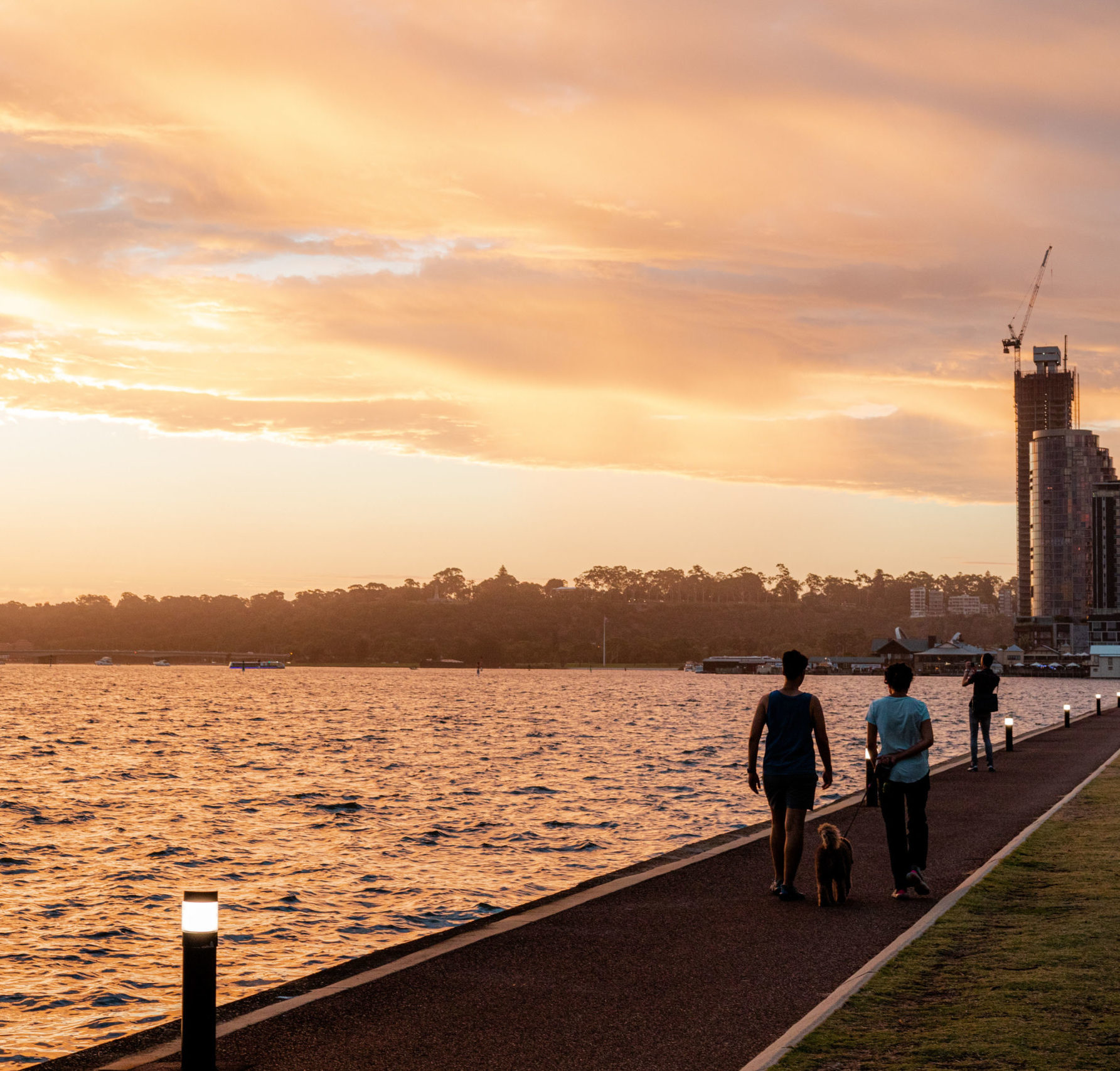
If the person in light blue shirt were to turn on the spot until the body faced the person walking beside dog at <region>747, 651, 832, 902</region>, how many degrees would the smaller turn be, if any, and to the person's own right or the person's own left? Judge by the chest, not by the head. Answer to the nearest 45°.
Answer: approximately 135° to the person's own left

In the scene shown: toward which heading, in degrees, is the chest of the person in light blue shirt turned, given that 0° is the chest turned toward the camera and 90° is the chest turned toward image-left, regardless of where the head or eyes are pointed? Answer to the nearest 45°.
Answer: approximately 180°

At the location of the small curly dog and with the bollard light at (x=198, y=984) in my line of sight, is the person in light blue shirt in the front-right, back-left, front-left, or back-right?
back-left

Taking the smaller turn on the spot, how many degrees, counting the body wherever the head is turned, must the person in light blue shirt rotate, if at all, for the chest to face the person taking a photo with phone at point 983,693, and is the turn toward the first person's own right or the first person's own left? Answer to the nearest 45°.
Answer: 0° — they already face them

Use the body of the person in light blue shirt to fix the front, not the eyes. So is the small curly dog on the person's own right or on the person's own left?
on the person's own left

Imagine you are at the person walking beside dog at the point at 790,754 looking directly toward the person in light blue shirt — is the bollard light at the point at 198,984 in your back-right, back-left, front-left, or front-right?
back-right

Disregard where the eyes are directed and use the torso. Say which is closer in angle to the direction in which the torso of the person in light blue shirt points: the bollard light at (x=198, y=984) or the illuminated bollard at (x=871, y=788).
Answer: the illuminated bollard

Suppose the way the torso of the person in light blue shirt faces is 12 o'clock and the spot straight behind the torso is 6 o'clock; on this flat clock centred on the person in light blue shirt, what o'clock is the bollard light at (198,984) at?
The bollard light is roughly at 7 o'clock from the person in light blue shirt.

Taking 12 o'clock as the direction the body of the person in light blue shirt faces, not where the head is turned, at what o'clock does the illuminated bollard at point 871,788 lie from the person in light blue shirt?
The illuminated bollard is roughly at 12 o'clock from the person in light blue shirt.

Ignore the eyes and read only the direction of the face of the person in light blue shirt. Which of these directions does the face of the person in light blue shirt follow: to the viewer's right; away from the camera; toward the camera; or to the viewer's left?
away from the camera
